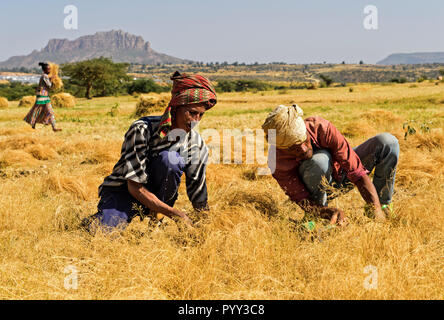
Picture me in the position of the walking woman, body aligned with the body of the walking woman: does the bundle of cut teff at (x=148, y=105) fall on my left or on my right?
on my left
